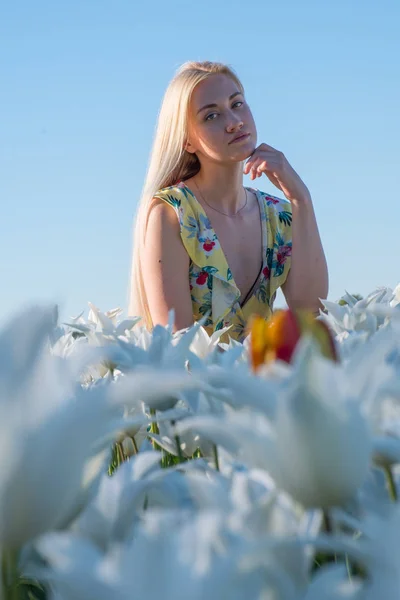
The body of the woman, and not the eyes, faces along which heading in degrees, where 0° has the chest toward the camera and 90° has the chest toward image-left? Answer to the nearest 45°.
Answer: approximately 315°

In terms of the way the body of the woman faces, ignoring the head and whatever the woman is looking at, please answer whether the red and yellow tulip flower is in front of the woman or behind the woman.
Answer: in front
